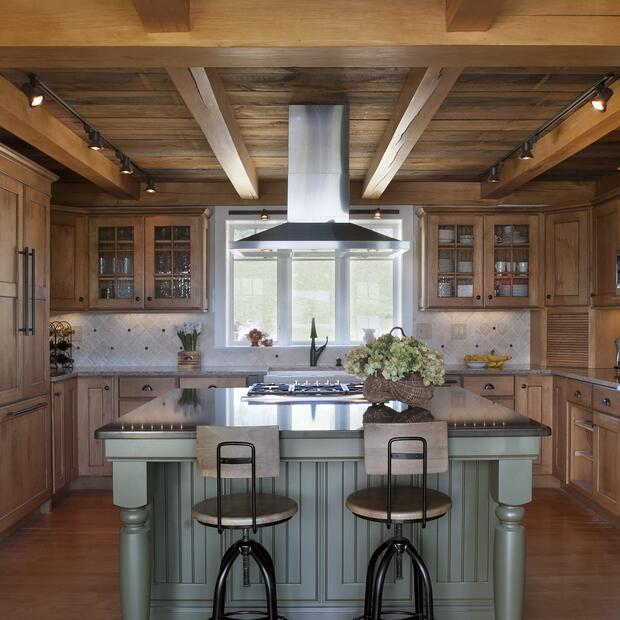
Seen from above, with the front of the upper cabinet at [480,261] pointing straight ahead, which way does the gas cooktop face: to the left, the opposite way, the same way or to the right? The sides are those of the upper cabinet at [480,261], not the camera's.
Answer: the opposite way

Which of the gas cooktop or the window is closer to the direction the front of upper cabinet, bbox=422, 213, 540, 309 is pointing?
the gas cooktop

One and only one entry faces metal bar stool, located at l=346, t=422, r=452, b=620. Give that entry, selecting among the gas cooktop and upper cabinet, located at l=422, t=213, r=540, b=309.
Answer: the upper cabinet

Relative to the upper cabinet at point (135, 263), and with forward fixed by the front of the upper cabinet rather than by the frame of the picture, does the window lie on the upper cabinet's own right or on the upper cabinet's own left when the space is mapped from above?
on the upper cabinet's own left

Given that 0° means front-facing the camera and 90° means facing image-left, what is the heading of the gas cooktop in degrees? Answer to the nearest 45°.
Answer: approximately 180°

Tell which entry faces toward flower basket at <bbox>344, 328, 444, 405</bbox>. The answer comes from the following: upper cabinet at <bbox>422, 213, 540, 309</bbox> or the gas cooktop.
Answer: the upper cabinet

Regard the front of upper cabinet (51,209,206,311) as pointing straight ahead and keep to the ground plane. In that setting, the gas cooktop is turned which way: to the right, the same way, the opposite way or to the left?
the opposite way

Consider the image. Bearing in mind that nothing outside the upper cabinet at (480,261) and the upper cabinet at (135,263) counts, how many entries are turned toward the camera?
2

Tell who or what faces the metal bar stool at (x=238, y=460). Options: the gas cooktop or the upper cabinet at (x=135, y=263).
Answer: the upper cabinet
